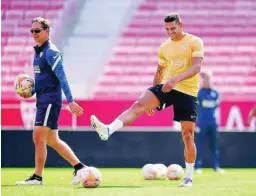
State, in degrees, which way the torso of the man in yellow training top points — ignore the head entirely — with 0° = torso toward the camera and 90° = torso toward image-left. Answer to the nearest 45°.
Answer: approximately 45°

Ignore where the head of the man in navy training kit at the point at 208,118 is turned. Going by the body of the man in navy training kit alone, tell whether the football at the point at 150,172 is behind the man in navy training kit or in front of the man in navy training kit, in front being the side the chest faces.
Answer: in front

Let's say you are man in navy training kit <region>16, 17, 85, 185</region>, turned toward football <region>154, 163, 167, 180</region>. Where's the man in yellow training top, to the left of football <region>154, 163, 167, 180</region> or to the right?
right

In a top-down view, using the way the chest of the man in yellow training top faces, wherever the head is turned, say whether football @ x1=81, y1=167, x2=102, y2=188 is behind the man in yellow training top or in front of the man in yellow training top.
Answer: in front
